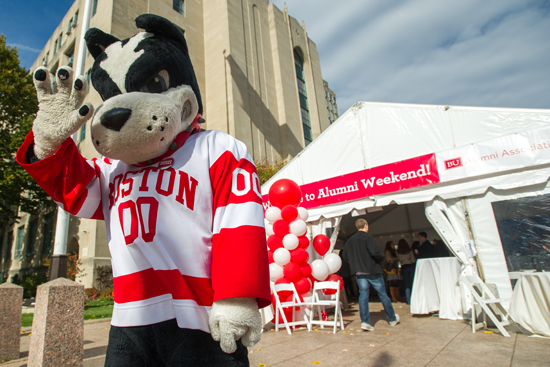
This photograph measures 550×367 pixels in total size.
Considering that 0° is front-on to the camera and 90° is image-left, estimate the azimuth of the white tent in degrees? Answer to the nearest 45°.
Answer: approximately 45°

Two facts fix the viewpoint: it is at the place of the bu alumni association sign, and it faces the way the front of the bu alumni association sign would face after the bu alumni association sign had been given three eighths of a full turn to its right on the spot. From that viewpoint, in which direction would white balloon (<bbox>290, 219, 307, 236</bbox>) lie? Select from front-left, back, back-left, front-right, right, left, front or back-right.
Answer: left

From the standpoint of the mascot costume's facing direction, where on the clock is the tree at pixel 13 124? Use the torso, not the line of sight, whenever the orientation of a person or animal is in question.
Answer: The tree is roughly at 4 o'clock from the mascot costume.

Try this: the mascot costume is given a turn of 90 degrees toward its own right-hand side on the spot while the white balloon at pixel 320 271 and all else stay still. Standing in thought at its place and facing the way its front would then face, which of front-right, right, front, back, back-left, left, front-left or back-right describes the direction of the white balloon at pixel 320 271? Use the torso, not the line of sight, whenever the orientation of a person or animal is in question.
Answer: right

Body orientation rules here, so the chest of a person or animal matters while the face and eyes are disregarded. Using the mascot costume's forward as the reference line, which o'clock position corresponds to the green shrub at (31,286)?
The green shrub is roughly at 4 o'clock from the mascot costume.

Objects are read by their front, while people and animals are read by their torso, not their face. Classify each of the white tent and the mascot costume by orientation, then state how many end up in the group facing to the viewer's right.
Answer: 0

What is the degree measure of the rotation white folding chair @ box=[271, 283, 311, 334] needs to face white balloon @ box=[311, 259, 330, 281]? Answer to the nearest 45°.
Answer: approximately 90° to its left

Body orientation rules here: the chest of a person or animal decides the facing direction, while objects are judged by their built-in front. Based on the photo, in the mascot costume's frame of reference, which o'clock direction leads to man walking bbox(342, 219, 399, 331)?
The man walking is roughly at 6 o'clock from the mascot costume.
